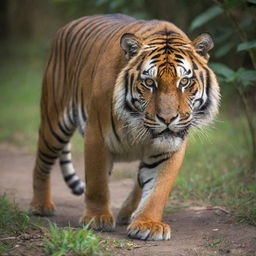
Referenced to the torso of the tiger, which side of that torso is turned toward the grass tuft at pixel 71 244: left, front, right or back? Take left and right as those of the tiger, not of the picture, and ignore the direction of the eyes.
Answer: right

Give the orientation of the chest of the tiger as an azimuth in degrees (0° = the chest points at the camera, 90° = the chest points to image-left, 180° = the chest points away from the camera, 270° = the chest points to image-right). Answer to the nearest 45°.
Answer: approximately 315°
